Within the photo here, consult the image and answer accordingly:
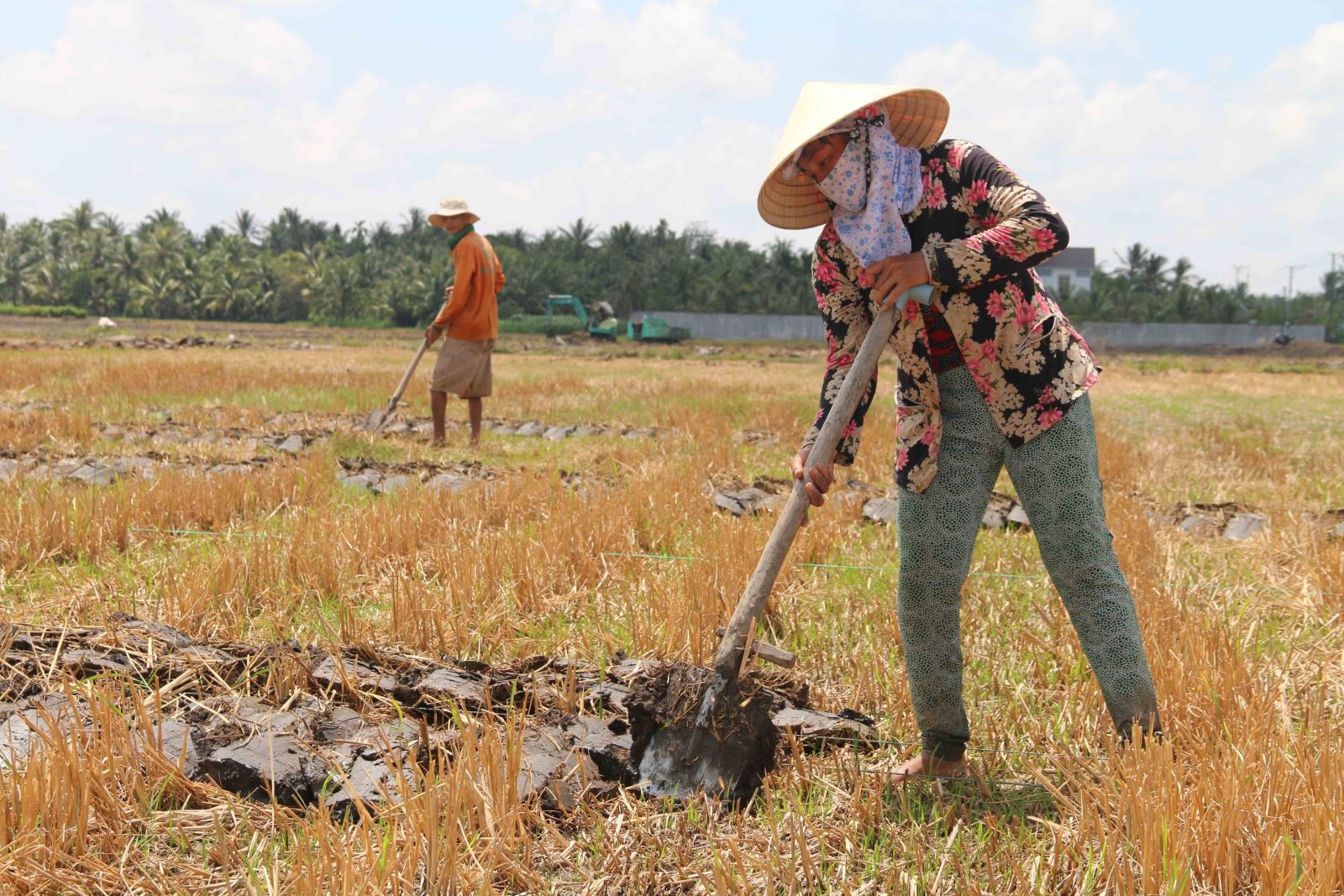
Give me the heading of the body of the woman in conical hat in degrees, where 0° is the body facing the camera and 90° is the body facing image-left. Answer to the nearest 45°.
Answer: approximately 45°

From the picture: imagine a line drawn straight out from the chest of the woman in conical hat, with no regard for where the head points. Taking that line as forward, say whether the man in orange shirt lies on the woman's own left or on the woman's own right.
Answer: on the woman's own right

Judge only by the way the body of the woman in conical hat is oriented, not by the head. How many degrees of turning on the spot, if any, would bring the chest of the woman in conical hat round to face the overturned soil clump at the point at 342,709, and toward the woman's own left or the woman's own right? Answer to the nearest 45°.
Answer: approximately 45° to the woman's own right

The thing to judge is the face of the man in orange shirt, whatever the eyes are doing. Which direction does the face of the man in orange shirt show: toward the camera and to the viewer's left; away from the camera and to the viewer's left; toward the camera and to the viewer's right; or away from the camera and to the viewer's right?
toward the camera and to the viewer's left

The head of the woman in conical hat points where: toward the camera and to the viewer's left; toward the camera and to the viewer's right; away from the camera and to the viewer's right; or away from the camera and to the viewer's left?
toward the camera and to the viewer's left

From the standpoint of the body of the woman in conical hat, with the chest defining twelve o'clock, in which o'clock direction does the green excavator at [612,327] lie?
The green excavator is roughly at 4 o'clock from the woman in conical hat.
